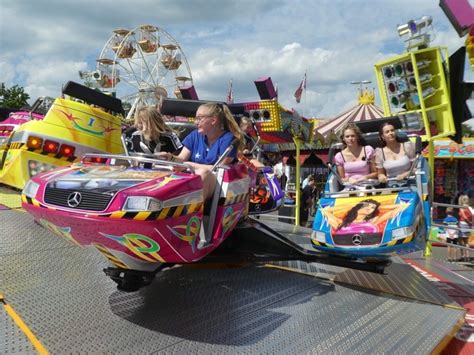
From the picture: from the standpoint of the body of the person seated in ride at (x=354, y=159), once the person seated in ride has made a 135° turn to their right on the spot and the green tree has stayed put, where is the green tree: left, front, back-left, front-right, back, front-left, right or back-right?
front

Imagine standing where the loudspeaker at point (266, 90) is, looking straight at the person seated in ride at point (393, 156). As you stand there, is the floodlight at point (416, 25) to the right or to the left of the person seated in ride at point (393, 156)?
left

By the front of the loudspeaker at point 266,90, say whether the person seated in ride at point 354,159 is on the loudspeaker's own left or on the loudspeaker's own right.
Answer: on the loudspeaker's own left

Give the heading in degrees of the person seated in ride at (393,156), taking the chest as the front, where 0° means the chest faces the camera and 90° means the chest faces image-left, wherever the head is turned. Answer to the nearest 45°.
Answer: approximately 0°
